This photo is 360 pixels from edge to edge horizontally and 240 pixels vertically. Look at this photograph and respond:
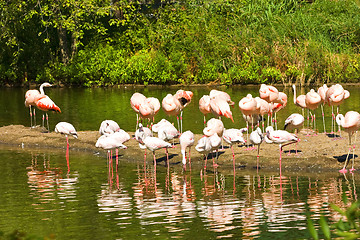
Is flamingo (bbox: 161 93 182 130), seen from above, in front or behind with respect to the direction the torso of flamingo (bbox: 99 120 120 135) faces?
behind

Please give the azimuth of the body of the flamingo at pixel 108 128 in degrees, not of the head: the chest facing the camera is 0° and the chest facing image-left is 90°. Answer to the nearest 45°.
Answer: approximately 90°

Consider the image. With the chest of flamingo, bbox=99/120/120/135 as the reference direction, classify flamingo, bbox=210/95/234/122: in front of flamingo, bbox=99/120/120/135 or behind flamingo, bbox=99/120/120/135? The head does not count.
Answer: behind

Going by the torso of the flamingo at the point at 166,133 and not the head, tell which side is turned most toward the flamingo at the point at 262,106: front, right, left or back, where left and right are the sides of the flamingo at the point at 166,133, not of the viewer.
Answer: back

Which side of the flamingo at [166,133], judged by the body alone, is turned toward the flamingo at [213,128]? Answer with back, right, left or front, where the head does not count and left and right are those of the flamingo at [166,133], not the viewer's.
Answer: back

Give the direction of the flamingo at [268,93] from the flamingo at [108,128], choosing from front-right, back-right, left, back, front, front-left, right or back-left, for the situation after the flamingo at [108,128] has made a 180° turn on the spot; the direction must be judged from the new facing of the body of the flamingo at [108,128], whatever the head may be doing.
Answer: front

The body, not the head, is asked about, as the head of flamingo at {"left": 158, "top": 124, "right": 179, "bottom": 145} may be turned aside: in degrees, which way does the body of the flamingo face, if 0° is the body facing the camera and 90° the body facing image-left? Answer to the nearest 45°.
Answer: approximately 90°
